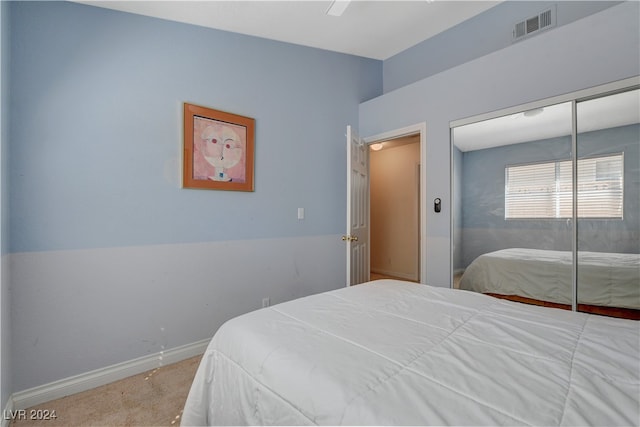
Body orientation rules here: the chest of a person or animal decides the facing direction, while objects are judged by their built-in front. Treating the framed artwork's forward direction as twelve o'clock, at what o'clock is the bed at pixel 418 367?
The bed is roughly at 1 o'clock from the framed artwork.

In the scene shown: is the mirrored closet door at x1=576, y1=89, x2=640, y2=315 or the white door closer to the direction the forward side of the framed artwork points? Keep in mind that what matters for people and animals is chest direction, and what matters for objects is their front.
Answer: the mirrored closet door

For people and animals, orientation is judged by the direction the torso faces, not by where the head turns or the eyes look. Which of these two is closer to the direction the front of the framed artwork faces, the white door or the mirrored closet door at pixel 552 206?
the mirrored closet door

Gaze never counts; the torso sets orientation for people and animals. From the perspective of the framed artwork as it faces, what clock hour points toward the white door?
The white door is roughly at 10 o'clock from the framed artwork.

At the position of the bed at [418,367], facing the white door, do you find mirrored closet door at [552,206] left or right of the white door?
right

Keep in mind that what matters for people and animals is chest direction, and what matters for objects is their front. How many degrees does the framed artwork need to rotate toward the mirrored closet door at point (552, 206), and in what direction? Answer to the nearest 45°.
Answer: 0° — it already faces it

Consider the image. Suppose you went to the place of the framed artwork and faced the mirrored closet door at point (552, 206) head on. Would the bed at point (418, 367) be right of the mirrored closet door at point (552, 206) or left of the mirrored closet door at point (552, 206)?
right

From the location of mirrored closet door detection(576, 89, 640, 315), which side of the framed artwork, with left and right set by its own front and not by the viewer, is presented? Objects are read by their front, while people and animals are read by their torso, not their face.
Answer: front

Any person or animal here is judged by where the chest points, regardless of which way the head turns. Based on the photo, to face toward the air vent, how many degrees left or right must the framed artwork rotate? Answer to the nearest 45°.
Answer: approximately 45° to its left
